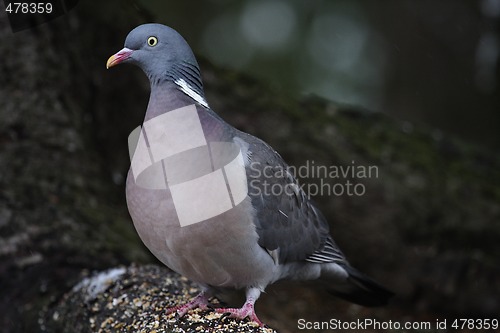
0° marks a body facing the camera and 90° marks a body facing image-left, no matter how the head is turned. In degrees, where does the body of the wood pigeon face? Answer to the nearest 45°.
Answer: approximately 45°
